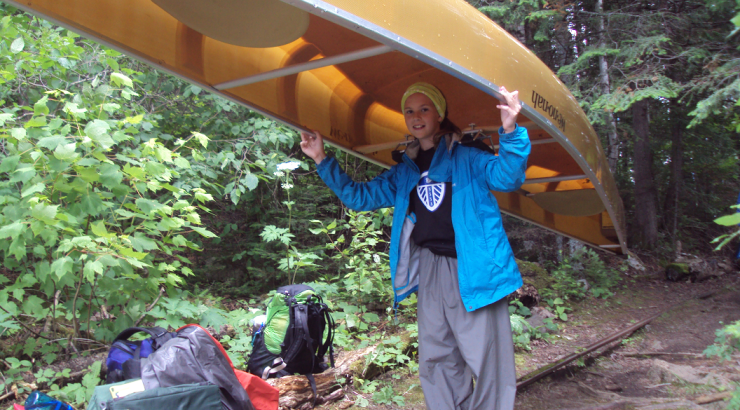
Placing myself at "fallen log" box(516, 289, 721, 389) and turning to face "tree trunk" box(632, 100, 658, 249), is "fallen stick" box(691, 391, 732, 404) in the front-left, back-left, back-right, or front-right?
back-right

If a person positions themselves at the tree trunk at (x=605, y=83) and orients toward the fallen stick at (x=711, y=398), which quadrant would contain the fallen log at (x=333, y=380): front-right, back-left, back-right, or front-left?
front-right

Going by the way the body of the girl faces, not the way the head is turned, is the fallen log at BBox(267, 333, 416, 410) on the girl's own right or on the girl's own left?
on the girl's own right

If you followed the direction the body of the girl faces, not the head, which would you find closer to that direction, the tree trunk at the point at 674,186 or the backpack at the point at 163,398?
the backpack

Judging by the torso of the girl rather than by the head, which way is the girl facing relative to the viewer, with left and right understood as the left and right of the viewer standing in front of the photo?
facing the viewer and to the left of the viewer

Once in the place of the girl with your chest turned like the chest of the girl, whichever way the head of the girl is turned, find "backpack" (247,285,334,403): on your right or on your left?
on your right

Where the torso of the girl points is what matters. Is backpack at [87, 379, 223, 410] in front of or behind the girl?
in front

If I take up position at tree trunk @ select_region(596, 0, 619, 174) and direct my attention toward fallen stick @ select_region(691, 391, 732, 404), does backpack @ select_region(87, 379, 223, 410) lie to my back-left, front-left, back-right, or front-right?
front-right

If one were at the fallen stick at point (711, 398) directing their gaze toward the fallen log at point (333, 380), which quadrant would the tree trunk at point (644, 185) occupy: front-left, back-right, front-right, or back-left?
back-right

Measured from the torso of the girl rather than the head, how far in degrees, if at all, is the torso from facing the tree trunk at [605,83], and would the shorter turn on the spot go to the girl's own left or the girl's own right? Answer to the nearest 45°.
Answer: approximately 180°

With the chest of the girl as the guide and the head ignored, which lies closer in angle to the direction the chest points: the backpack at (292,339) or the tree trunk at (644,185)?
the backpack

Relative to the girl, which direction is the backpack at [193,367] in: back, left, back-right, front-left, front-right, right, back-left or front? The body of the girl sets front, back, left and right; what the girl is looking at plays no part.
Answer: front-right
